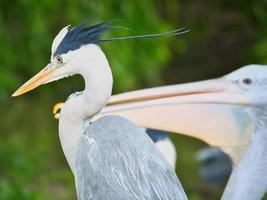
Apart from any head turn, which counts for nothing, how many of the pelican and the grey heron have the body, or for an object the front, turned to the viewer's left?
2

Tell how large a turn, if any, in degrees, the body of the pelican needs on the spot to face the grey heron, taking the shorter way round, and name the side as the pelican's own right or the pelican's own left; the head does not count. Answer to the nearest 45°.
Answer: approximately 45° to the pelican's own left

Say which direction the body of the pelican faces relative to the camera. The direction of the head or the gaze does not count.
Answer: to the viewer's left

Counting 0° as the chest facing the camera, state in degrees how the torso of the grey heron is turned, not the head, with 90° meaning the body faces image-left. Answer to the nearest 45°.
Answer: approximately 90°
